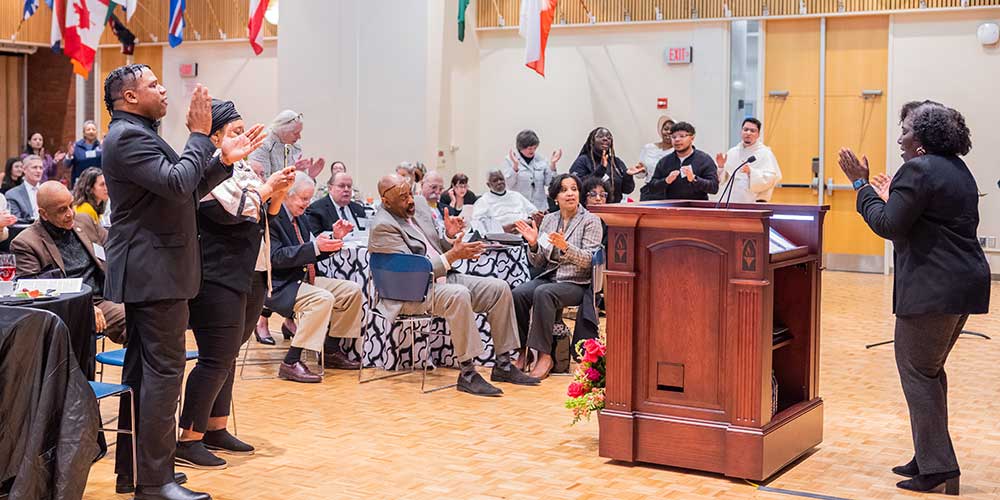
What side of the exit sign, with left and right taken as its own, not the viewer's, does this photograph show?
front

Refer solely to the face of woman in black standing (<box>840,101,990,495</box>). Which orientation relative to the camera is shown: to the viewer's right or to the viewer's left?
to the viewer's left

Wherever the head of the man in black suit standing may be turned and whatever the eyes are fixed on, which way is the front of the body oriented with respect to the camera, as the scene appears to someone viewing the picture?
to the viewer's right

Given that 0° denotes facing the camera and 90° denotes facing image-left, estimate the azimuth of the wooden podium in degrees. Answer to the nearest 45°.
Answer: approximately 90°

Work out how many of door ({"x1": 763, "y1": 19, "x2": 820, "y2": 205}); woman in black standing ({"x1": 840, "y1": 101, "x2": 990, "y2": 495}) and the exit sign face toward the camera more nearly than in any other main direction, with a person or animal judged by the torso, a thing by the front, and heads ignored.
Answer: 2

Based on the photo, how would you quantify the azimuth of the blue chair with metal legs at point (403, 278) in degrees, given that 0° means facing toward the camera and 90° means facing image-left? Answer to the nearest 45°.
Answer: approximately 225°

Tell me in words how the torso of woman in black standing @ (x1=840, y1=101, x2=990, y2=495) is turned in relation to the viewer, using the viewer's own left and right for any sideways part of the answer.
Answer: facing to the left of the viewer

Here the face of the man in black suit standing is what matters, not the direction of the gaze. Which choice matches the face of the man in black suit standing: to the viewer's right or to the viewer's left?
to the viewer's right

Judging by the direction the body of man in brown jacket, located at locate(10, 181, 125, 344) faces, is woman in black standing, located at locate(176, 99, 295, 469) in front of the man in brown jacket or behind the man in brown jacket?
in front

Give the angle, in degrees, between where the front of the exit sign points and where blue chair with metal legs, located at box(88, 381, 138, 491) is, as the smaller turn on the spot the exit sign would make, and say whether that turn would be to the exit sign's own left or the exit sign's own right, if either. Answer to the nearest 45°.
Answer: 0° — it already faces it

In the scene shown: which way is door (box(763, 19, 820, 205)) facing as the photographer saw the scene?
facing the viewer

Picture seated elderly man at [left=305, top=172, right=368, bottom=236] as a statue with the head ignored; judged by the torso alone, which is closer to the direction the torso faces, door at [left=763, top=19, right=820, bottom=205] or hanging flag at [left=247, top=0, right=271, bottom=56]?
the door

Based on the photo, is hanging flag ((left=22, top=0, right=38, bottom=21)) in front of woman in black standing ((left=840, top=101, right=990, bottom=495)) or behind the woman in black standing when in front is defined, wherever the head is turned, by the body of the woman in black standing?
in front
